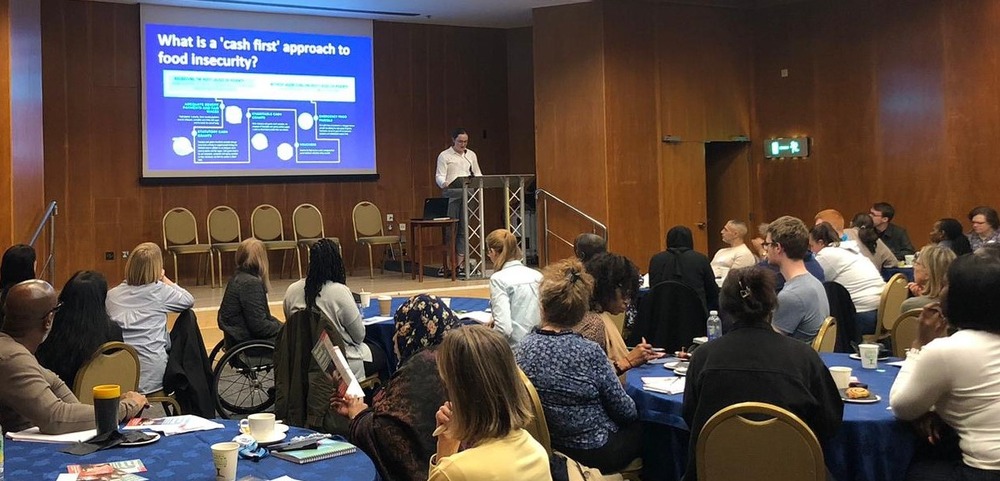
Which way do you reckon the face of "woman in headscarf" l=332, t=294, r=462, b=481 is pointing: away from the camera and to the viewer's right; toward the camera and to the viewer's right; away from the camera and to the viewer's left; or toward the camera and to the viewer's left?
away from the camera and to the viewer's left

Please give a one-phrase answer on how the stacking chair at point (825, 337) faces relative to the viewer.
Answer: facing away from the viewer and to the left of the viewer

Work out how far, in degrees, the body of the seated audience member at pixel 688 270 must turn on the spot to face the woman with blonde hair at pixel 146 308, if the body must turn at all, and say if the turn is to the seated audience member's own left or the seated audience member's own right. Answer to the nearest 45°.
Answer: approximately 135° to the seated audience member's own left

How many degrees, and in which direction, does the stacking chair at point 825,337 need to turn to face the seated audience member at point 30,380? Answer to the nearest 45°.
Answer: approximately 90° to its left

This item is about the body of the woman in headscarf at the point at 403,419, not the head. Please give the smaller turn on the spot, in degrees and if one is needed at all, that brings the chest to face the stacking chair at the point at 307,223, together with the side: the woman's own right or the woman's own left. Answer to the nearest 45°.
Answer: approximately 45° to the woman's own right

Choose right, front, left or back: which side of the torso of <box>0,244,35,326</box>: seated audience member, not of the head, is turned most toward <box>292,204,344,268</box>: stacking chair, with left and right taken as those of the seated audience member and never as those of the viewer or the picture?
front

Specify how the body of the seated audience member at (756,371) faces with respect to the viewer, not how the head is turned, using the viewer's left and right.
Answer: facing away from the viewer

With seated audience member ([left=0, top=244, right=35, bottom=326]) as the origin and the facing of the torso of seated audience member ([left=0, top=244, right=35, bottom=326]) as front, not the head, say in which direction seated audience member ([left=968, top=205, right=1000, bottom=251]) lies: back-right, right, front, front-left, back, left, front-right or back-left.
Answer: front-right

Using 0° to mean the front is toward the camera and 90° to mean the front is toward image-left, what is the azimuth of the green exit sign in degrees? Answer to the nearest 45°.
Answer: approximately 45°

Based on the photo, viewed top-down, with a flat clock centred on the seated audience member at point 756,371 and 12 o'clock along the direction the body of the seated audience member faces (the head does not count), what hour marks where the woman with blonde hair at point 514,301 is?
The woman with blonde hair is roughly at 11 o'clock from the seated audience member.

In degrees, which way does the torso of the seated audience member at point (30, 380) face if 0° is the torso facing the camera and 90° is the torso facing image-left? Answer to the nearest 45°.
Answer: approximately 225°

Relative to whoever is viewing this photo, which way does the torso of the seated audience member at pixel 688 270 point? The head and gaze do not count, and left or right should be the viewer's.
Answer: facing away from the viewer

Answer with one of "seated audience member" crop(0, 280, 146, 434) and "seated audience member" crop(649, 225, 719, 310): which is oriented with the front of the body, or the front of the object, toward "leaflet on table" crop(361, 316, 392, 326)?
"seated audience member" crop(0, 280, 146, 434)

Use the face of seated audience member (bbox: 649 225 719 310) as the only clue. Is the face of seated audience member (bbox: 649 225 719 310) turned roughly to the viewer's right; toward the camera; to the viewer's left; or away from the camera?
away from the camera

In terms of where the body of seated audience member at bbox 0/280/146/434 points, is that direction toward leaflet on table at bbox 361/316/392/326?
yes

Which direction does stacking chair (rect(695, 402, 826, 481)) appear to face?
away from the camera

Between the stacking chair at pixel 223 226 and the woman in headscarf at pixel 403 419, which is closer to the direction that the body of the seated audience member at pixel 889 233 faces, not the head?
the stacking chair

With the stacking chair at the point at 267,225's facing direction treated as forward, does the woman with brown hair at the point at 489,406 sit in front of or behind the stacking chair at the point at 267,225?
in front
